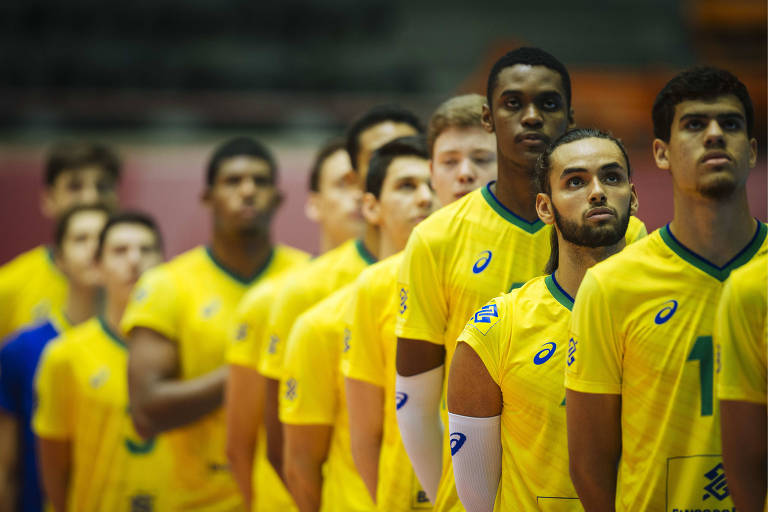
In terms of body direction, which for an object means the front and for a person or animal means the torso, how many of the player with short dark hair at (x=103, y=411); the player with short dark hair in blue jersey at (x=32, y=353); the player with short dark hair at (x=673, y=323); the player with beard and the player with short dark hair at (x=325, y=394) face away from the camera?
0

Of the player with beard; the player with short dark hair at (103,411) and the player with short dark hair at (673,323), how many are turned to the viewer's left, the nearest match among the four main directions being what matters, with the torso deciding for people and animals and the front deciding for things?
0

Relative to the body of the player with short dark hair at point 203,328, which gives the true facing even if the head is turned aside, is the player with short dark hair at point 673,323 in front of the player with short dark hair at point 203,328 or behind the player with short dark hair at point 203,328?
in front

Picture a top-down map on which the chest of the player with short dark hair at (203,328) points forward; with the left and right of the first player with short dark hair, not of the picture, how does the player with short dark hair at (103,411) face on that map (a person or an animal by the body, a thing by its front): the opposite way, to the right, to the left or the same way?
the same way

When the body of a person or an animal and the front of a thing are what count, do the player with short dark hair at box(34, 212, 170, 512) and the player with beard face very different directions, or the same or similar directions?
same or similar directions

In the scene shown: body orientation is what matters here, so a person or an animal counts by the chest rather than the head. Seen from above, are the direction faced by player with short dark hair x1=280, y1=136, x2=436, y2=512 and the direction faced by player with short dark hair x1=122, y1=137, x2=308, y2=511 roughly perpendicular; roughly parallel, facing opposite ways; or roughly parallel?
roughly parallel

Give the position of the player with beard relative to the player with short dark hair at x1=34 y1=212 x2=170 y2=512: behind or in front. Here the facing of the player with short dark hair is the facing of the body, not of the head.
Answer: in front

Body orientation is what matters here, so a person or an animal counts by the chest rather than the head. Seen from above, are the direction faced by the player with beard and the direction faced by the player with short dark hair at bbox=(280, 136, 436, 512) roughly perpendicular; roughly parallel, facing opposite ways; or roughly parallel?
roughly parallel

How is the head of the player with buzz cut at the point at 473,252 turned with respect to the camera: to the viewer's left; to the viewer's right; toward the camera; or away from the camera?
toward the camera

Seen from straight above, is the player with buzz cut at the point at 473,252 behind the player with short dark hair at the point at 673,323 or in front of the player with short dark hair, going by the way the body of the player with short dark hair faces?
behind

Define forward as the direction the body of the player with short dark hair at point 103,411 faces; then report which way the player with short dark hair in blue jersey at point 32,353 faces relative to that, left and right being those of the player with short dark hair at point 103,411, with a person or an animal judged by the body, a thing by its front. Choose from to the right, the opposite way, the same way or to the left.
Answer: the same way

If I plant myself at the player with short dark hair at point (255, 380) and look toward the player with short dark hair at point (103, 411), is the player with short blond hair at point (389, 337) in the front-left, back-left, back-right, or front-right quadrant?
back-left
